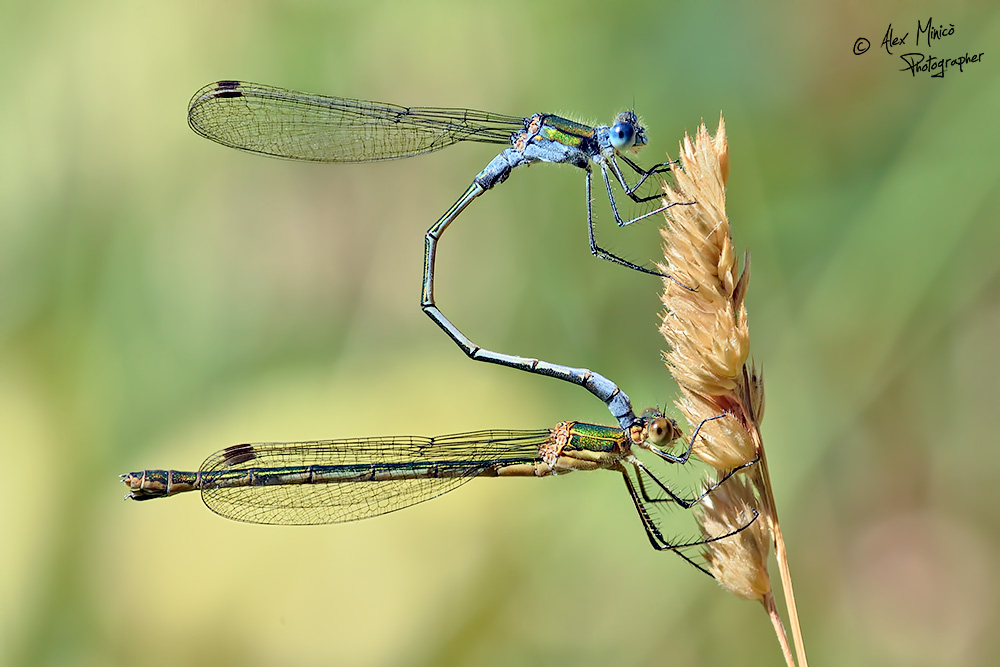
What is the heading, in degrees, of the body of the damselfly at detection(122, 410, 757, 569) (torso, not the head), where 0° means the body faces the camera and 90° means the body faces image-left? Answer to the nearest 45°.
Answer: approximately 270°

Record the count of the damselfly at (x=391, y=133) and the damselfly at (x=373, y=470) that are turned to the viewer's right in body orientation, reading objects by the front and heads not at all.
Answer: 2

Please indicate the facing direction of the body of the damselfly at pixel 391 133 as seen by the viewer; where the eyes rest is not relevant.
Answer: to the viewer's right

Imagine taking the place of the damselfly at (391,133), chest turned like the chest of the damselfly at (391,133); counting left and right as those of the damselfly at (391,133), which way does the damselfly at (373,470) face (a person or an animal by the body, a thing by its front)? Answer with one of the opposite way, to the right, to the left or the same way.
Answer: the same way
